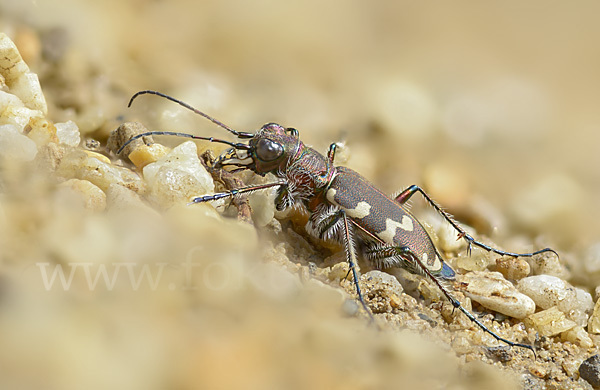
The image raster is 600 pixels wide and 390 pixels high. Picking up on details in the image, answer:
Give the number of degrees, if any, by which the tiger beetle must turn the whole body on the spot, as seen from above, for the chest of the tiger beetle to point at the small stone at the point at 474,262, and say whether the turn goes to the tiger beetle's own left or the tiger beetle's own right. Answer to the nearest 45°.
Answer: approximately 135° to the tiger beetle's own right

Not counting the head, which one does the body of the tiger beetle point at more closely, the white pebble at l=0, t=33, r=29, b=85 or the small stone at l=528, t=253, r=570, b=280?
the white pebble

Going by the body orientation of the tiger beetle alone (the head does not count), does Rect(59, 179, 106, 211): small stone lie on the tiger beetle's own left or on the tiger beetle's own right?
on the tiger beetle's own left

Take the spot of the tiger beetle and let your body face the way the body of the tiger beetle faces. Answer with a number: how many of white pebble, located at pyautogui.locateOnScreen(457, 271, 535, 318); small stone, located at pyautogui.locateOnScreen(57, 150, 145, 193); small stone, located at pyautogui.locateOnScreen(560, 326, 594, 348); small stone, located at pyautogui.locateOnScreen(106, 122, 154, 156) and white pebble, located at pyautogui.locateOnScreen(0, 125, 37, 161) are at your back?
2

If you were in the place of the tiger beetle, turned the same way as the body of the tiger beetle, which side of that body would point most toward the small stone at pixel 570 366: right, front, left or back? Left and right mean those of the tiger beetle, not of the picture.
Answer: back

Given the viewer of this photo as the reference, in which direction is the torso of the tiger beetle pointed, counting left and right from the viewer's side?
facing to the left of the viewer

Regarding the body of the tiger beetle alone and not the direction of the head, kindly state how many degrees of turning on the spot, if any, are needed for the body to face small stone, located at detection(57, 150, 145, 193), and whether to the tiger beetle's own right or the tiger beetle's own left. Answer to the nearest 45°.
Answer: approximately 45° to the tiger beetle's own left

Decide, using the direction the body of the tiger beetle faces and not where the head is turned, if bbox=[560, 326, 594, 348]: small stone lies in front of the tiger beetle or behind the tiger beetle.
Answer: behind
